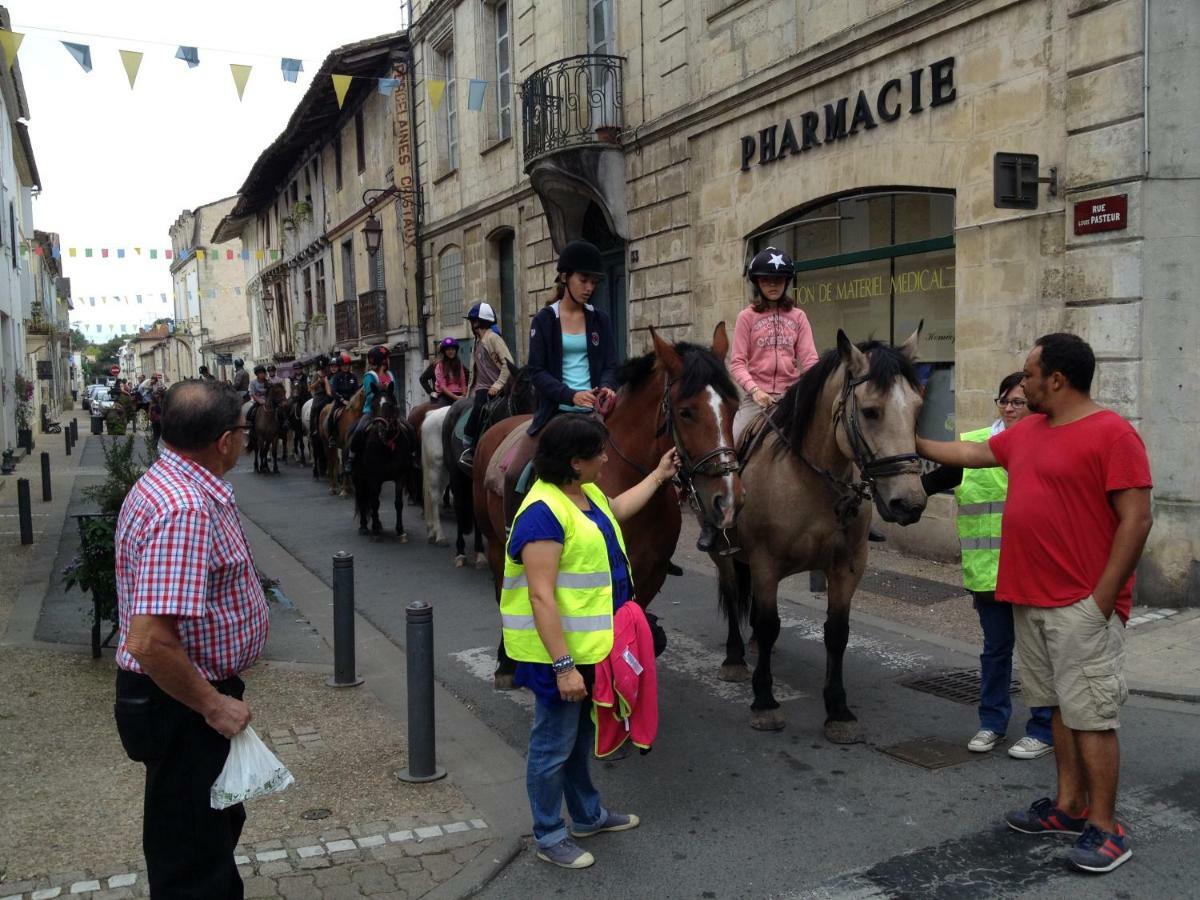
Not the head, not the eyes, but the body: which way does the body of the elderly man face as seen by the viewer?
to the viewer's right

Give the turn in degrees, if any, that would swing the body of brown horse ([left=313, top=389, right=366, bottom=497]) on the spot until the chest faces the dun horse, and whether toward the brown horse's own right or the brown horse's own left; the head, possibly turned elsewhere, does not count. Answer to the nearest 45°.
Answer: approximately 45° to the brown horse's own right

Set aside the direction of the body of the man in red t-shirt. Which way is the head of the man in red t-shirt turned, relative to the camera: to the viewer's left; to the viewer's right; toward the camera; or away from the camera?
to the viewer's left

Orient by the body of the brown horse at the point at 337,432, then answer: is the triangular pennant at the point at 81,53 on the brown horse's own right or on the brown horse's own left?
on the brown horse's own right

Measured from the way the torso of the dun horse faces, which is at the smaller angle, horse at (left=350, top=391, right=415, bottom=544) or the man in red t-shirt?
the man in red t-shirt

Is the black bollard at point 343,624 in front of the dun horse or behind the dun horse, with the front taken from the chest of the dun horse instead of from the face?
behind

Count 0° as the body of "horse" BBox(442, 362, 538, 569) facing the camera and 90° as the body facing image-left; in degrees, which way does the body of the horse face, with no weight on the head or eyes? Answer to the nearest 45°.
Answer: approximately 315°

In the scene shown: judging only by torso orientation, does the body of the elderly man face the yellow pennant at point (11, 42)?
no

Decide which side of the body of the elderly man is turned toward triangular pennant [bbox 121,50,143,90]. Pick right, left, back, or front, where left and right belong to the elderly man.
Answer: left

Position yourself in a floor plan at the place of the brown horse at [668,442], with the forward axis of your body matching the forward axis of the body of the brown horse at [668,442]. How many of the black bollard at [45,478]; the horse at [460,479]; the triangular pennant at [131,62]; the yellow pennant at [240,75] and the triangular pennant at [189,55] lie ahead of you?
0

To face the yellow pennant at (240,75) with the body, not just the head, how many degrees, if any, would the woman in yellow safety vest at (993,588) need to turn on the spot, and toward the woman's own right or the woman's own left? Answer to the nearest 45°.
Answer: approximately 90° to the woman's own right

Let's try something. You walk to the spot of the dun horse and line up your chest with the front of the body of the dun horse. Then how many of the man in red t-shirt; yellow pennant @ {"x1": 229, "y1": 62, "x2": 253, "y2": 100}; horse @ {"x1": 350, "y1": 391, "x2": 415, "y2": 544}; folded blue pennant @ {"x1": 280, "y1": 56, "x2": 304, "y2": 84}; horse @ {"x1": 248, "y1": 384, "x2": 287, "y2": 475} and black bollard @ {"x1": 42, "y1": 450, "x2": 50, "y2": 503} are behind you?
5

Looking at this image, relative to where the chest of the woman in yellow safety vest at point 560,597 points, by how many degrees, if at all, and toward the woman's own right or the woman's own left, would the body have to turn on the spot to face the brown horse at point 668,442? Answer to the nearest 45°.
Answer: approximately 90° to the woman's own left

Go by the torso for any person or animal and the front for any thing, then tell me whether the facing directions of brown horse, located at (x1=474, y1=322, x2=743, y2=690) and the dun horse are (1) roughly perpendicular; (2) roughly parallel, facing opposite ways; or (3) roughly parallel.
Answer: roughly parallel

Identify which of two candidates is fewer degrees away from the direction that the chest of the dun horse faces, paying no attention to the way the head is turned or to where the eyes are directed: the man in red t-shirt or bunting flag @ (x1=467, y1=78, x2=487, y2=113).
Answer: the man in red t-shirt
